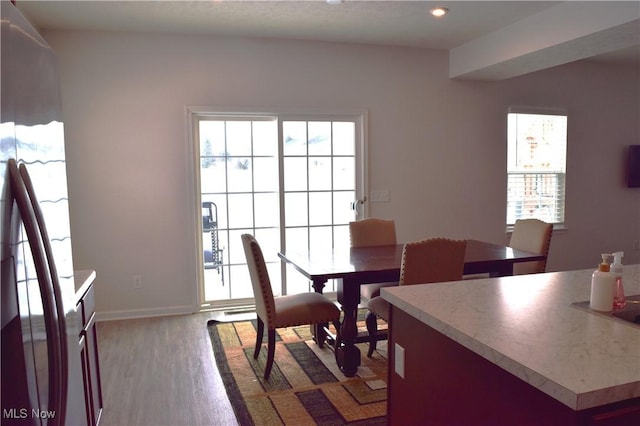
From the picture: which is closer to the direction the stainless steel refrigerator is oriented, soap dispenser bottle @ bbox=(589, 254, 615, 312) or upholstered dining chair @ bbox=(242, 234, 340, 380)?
the soap dispenser bottle

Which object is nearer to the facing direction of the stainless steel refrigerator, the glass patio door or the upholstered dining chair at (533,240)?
the upholstered dining chair

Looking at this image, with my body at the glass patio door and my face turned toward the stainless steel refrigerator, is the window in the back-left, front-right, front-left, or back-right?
back-left

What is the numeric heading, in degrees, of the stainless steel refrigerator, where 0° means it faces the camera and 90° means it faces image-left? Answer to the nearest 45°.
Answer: approximately 270°

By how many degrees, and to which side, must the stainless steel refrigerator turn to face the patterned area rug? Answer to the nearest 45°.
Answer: approximately 45° to its left

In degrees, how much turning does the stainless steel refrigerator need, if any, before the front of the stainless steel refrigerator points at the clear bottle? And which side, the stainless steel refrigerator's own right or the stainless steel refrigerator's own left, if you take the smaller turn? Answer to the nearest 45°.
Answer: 0° — it already faces it

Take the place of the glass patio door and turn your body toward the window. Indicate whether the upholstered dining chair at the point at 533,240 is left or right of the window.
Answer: right
